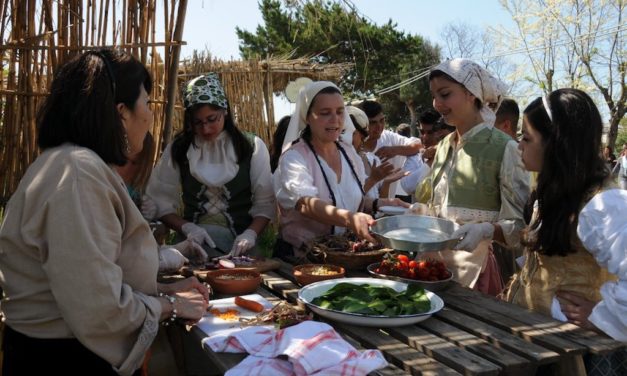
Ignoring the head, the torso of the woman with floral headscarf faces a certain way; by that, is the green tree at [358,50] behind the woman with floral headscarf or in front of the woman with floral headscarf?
behind

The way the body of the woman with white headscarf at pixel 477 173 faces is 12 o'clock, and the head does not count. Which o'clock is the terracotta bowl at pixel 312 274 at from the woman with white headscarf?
The terracotta bowl is roughly at 12 o'clock from the woman with white headscarf.

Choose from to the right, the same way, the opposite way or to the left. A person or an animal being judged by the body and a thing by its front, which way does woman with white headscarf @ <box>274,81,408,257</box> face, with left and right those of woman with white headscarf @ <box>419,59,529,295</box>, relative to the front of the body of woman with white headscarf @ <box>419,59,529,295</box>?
to the left

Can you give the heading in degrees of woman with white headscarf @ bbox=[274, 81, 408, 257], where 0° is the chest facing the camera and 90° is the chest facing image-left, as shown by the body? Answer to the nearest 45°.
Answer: approximately 315°

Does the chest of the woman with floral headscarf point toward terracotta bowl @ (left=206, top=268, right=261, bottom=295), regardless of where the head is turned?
yes

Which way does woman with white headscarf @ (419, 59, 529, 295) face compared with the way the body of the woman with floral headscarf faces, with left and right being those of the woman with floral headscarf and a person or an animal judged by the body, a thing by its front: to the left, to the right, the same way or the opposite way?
to the right

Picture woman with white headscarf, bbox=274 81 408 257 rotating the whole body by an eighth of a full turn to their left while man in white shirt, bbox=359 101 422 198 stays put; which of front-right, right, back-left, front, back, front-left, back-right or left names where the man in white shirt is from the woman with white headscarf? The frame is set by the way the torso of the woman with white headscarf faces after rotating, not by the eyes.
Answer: left
